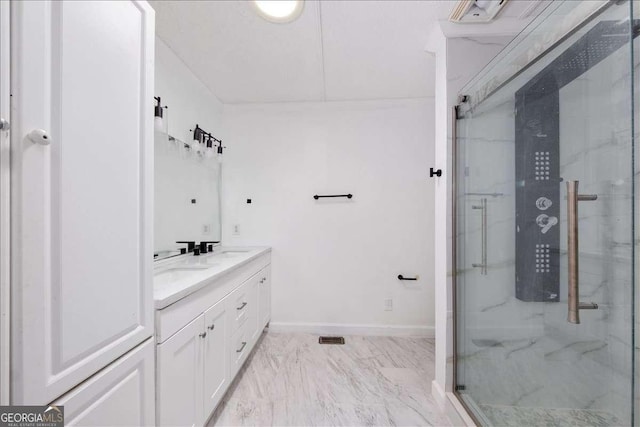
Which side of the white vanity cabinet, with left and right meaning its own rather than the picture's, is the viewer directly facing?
right

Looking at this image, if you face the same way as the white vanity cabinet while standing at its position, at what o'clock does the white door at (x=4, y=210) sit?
The white door is roughly at 4 o'clock from the white vanity cabinet.
